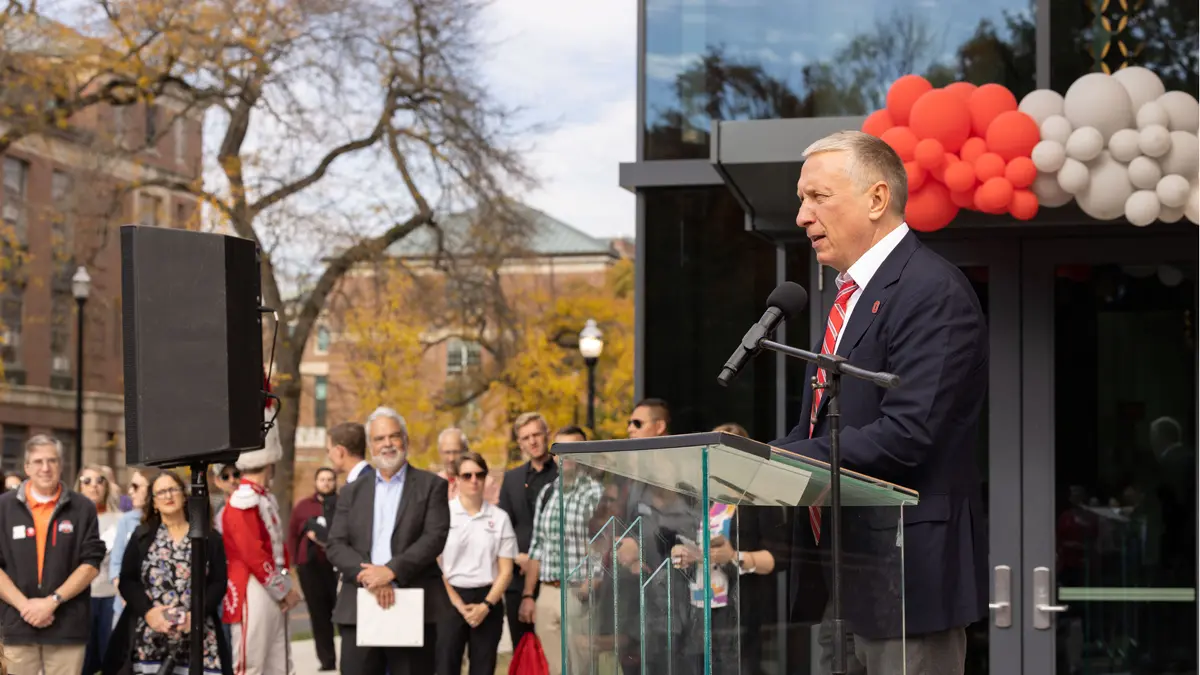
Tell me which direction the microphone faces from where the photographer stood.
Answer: facing to the right of the viewer

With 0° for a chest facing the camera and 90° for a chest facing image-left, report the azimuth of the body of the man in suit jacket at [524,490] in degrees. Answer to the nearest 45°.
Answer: approximately 315°

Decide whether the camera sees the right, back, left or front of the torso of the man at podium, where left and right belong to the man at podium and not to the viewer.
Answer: left

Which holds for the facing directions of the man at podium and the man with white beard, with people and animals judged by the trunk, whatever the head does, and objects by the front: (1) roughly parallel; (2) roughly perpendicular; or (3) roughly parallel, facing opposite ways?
roughly perpendicular

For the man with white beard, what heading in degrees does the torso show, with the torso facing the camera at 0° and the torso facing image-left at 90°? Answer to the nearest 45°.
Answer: approximately 0°

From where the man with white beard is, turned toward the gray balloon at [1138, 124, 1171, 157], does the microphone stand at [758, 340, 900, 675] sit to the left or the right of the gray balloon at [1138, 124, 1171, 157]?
right

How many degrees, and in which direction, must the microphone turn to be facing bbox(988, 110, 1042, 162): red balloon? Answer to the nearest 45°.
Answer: approximately 90° to its left

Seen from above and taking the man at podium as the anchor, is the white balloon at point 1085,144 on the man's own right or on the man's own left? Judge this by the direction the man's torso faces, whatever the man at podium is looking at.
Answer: on the man's own right
